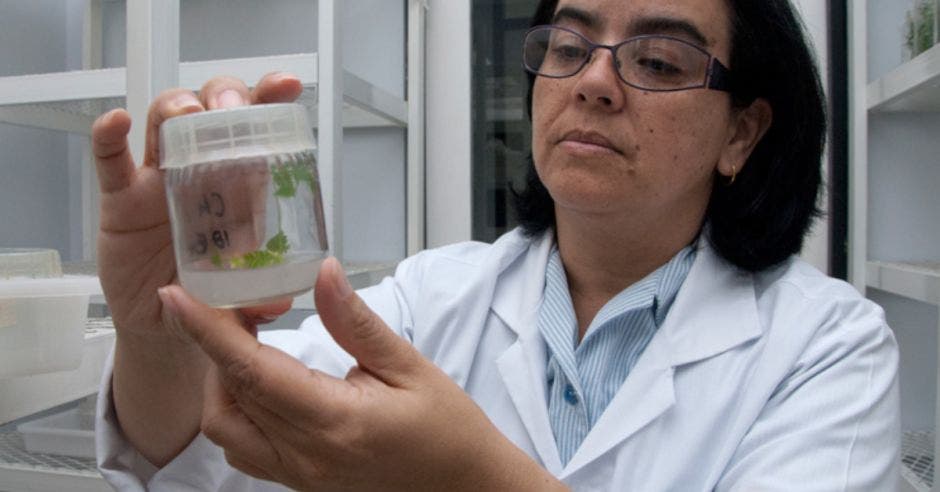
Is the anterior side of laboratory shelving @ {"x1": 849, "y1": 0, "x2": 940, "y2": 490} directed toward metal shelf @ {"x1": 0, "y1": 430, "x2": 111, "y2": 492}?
yes

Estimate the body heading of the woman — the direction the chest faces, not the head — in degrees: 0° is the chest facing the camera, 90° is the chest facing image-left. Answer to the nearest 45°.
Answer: approximately 45°

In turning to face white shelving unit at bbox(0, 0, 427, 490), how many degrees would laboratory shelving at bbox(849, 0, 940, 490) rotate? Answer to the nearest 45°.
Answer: approximately 45° to its right

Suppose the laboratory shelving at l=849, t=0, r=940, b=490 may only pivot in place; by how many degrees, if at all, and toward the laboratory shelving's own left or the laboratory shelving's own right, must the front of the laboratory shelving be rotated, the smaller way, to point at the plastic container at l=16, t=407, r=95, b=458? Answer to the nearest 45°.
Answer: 0° — it already faces it

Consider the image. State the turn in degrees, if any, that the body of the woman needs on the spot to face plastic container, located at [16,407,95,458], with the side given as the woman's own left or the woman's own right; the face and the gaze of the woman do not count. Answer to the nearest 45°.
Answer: approximately 90° to the woman's own right

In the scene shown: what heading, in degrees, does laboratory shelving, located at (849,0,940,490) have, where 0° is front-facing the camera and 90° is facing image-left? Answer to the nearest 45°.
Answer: approximately 45°

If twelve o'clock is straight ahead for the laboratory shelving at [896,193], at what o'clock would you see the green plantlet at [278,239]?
The green plantlet is roughly at 11 o'clock from the laboratory shelving.

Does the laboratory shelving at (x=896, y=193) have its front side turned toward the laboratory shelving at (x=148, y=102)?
yes

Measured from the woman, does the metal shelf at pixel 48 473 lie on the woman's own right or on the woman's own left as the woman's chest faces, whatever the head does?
on the woman's own right
